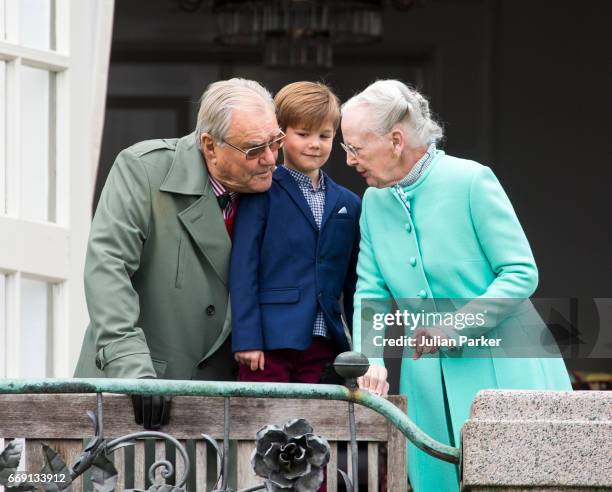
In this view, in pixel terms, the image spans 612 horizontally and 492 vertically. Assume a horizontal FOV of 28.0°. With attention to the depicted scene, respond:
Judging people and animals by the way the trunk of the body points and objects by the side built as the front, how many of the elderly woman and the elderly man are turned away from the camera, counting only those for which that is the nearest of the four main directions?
0

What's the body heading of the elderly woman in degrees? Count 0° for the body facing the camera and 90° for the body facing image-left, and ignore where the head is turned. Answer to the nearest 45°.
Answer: approximately 45°

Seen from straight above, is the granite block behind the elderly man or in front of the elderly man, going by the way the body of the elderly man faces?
in front

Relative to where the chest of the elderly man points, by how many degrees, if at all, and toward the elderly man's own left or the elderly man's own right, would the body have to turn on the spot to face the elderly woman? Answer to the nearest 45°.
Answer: approximately 45° to the elderly man's own left

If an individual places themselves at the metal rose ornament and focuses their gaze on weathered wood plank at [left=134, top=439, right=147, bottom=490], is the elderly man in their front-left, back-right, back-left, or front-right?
front-right

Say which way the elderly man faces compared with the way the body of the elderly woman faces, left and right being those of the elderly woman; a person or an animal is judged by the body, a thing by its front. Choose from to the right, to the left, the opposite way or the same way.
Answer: to the left

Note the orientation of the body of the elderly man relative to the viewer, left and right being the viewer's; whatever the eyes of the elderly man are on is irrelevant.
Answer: facing the viewer and to the right of the viewer

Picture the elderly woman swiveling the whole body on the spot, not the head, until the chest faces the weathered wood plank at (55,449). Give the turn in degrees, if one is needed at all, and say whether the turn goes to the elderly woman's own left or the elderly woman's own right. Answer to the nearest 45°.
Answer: approximately 45° to the elderly woman's own right
